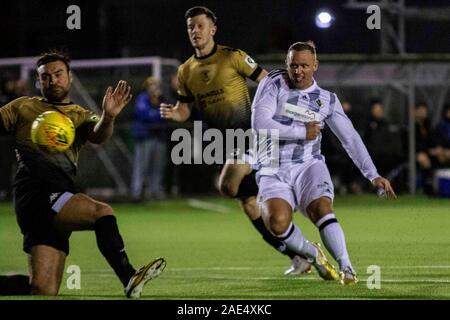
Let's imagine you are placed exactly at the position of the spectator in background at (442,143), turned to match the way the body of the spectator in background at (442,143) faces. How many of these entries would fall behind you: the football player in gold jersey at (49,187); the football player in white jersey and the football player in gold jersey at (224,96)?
0

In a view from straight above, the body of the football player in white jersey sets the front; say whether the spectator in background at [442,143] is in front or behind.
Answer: behind

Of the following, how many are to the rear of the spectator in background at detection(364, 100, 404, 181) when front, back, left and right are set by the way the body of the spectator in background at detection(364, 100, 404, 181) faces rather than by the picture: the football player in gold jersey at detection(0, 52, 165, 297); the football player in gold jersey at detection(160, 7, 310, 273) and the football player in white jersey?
0

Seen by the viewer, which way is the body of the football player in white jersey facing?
toward the camera

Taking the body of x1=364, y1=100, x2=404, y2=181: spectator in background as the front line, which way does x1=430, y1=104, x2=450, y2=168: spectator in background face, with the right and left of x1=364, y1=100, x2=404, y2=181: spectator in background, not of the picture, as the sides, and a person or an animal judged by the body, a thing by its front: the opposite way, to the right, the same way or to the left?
the same way

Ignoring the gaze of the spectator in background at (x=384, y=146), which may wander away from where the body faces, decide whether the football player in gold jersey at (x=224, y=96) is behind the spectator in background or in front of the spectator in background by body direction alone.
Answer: in front

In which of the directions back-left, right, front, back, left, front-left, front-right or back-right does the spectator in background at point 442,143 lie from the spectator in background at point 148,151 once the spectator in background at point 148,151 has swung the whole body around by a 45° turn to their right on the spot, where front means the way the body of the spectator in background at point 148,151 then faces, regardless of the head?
left

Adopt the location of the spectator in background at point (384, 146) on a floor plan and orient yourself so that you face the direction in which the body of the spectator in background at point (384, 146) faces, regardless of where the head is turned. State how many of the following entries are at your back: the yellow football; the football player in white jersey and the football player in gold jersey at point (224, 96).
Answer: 0

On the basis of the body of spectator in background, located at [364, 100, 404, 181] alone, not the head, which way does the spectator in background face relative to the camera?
toward the camera

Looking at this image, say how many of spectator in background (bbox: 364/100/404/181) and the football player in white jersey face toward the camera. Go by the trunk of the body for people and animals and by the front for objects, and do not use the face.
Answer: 2

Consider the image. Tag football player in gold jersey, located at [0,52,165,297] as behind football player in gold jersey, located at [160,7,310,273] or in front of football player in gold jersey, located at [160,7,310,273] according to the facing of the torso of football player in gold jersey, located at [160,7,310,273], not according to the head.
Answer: in front

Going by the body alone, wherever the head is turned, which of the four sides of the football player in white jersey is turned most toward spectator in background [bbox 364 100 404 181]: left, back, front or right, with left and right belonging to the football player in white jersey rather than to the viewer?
back

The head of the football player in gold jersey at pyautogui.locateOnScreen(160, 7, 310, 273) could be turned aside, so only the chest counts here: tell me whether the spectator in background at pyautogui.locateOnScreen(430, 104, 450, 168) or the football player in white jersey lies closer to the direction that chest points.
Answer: the football player in white jersey

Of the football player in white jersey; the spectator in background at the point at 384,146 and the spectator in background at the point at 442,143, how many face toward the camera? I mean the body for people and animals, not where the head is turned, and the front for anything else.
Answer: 3

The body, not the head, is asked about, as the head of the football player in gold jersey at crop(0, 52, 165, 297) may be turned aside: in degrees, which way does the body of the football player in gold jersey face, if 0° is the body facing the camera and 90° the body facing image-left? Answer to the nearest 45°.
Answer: approximately 315°

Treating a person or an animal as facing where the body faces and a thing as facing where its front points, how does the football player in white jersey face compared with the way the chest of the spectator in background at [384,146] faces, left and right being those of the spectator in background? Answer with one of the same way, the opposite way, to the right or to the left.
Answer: the same way
